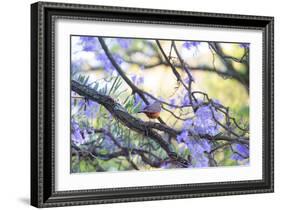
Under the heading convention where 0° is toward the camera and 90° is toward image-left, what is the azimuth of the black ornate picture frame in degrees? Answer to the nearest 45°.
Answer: approximately 315°
